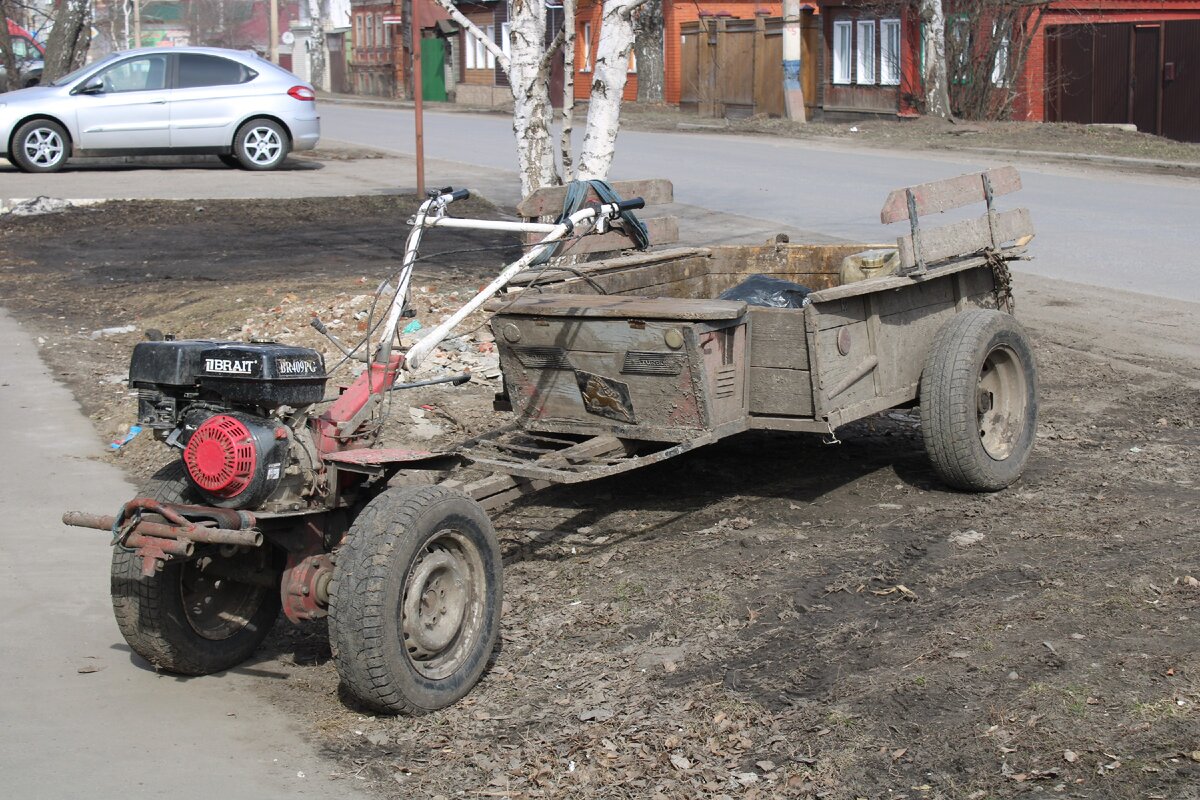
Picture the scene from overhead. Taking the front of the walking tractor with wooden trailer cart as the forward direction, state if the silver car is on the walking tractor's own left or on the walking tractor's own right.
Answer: on the walking tractor's own right

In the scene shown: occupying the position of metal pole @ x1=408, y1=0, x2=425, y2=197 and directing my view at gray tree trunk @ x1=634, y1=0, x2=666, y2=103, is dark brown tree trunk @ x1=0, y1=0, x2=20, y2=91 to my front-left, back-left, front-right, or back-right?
front-left

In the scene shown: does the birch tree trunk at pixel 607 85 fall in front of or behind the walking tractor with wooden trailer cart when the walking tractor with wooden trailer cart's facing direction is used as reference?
behind

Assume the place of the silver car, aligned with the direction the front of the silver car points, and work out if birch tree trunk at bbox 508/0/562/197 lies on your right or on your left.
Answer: on your left

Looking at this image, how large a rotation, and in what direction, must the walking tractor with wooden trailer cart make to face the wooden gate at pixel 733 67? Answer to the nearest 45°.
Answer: approximately 135° to its right

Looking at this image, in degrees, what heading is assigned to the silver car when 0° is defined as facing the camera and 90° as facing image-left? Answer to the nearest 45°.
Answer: approximately 90°

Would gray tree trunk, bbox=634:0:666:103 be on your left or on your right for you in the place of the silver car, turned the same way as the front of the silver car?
on your right

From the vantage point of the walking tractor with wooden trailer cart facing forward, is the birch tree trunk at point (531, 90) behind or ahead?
behind

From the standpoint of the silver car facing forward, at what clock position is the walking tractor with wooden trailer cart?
The walking tractor with wooden trailer cart is roughly at 9 o'clock from the silver car.

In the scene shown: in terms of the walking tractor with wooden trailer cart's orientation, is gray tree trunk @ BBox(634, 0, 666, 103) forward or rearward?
rearward

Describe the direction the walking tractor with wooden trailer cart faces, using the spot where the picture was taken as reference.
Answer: facing the viewer and to the left of the viewer

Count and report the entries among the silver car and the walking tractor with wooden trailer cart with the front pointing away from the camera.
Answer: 0
